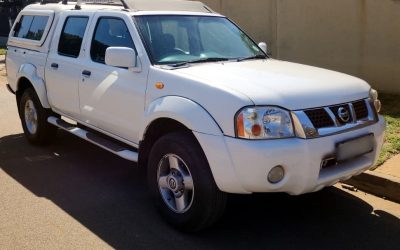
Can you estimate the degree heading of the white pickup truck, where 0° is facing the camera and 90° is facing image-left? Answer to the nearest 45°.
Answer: approximately 315°
